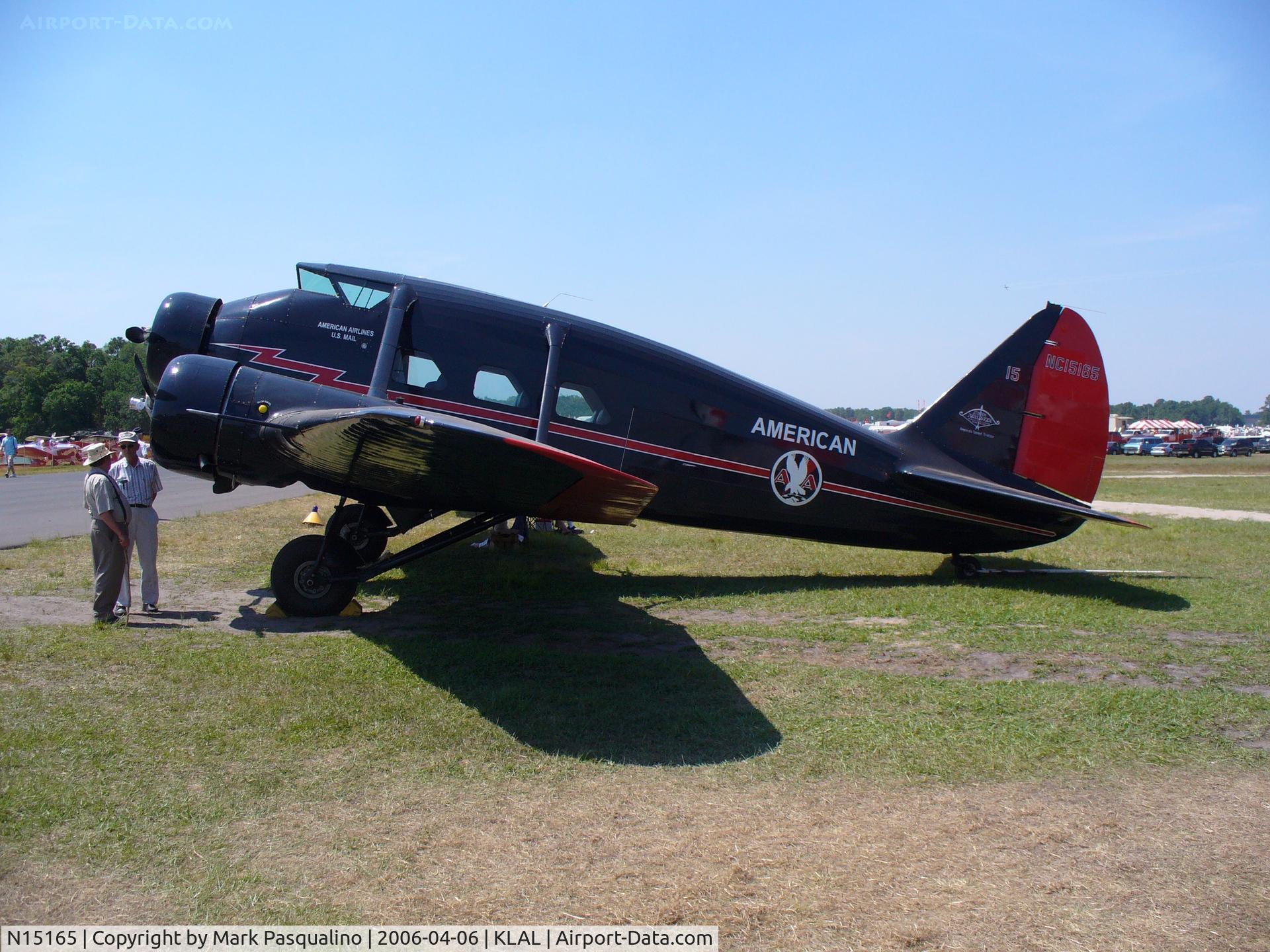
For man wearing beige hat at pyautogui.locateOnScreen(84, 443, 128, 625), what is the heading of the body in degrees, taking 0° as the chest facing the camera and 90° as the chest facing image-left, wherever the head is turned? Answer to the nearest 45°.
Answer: approximately 270°

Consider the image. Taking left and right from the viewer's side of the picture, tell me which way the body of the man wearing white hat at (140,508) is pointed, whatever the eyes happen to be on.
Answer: facing the viewer

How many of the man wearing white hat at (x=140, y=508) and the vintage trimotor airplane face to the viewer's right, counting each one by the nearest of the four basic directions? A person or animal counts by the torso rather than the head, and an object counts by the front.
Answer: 0

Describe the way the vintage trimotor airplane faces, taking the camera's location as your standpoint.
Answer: facing to the left of the viewer

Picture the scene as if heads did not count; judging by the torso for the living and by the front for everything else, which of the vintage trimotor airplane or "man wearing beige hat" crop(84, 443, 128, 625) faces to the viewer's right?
the man wearing beige hat

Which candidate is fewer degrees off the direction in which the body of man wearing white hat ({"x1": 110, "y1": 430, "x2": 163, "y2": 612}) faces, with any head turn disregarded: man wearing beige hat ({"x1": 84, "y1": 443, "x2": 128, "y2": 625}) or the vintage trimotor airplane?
the man wearing beige hat

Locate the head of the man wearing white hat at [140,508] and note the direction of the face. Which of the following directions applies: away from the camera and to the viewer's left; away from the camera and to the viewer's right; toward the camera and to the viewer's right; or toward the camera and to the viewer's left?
toward the camera and to the viewer's left

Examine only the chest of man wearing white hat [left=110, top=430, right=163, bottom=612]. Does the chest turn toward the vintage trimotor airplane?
no

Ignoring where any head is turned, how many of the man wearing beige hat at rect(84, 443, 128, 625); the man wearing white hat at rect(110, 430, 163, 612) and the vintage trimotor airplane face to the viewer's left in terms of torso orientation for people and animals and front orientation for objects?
1

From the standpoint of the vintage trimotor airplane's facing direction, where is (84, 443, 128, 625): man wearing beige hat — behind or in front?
in front

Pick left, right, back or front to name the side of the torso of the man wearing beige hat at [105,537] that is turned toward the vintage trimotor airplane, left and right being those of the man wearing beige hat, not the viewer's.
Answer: front
